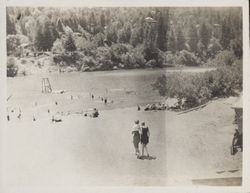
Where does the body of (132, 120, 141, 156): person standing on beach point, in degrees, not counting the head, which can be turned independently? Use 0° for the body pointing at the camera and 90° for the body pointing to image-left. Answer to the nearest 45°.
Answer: approximately 180°
